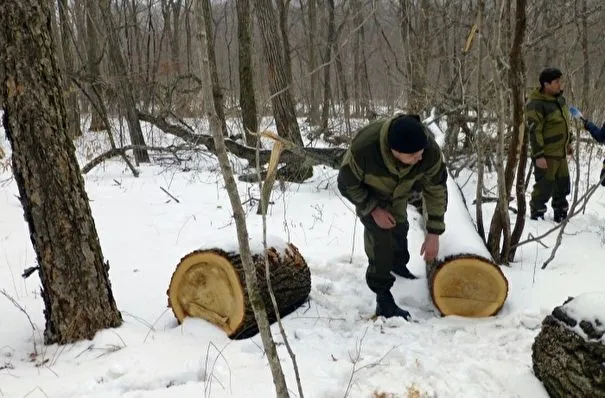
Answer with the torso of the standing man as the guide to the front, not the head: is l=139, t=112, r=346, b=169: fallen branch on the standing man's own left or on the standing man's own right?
on the standing man's own right

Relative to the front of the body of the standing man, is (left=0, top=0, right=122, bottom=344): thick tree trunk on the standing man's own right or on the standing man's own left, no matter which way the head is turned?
on the standing man's own right

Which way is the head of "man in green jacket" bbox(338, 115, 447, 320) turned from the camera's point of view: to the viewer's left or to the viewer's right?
to the viewer's right

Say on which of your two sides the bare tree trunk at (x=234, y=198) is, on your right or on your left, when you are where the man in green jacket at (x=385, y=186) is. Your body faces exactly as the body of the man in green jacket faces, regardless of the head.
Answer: on your right

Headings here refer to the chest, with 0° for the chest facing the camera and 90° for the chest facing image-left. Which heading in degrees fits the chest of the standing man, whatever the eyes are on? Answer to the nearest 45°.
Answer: approximately 315°

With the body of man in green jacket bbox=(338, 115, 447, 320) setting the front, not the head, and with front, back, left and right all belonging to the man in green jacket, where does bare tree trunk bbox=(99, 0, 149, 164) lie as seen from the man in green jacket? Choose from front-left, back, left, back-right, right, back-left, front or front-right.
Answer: back

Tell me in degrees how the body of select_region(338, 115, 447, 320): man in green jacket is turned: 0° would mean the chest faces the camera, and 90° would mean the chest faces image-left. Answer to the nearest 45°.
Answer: approximately 315°

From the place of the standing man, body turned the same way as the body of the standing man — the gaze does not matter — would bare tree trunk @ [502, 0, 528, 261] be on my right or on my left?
on my right
